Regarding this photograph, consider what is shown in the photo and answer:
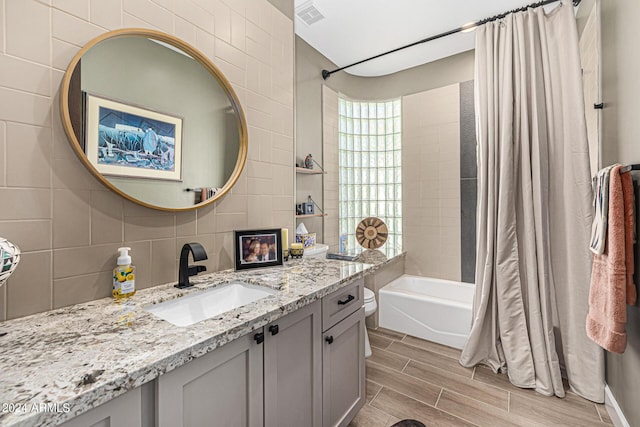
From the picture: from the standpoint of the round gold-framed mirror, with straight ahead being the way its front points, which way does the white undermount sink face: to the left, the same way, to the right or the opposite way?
the same way

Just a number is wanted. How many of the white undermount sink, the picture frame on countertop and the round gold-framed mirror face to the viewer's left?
0

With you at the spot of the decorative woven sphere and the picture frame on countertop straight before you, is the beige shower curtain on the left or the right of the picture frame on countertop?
right

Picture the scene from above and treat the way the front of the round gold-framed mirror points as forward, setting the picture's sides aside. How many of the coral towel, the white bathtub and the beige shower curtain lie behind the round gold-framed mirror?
0

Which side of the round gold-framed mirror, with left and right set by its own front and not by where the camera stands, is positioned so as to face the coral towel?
front

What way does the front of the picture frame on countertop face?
toward the camera

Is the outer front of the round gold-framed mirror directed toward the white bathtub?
no

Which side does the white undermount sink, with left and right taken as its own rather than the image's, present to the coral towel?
front

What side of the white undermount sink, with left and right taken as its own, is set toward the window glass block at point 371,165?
left

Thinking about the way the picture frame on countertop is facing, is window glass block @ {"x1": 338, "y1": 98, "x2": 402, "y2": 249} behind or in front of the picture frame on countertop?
behind

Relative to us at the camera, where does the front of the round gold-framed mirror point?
facing the viewer and to the right of the viewer

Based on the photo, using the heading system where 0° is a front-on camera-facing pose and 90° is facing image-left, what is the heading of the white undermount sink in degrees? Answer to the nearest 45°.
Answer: approximately 315°

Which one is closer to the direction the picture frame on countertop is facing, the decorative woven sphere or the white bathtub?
the decorative woven sphere

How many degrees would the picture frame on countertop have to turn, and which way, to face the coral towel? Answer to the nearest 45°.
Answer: approximately 45° to its left

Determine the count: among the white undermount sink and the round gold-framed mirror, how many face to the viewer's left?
0
